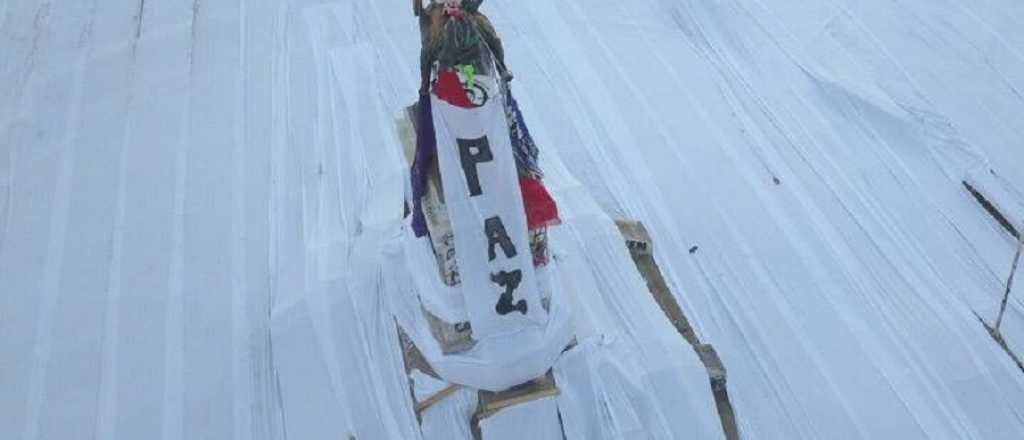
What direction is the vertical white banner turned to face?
toward the camera
